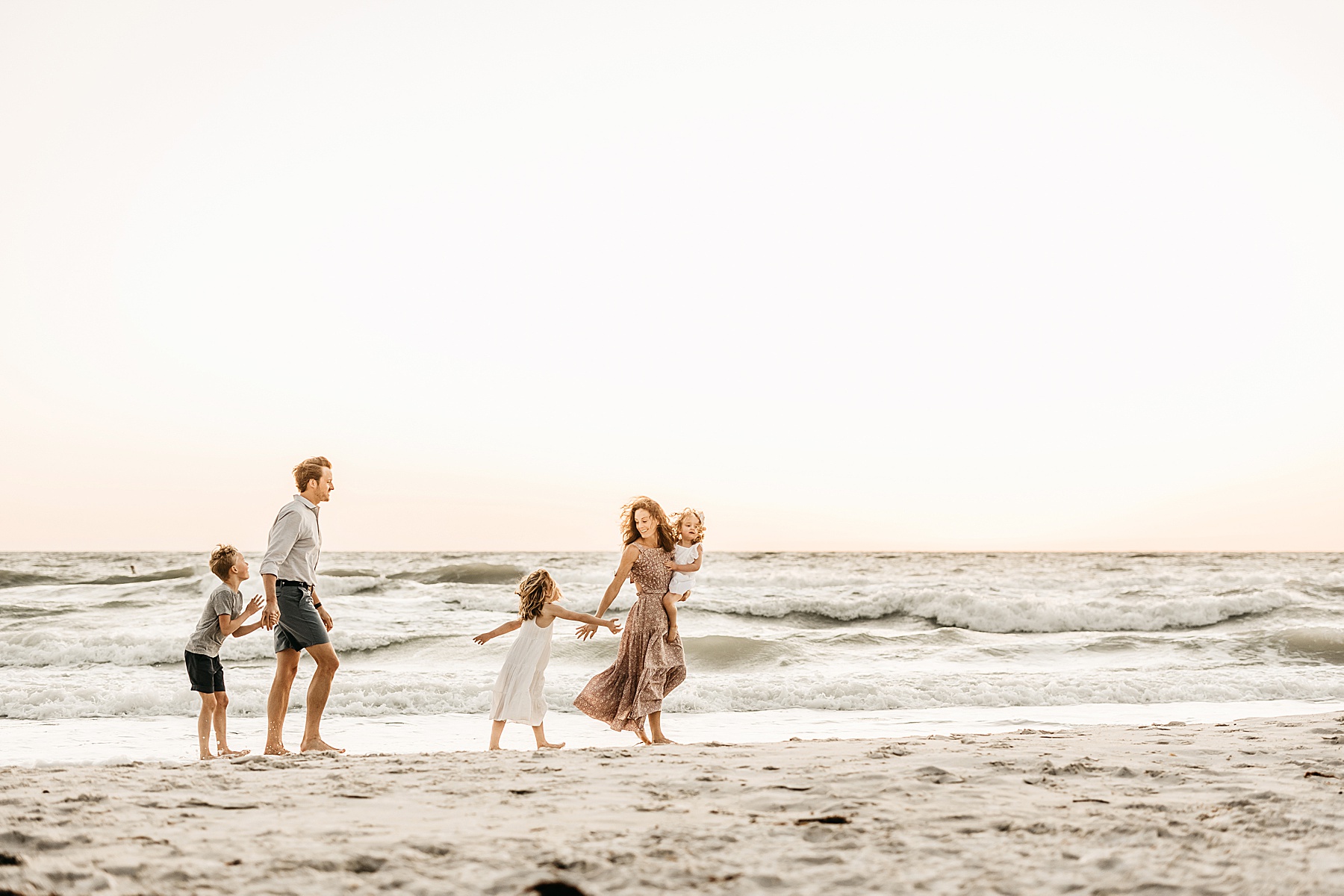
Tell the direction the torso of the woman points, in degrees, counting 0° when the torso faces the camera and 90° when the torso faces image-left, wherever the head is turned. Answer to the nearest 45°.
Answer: approximately 315°

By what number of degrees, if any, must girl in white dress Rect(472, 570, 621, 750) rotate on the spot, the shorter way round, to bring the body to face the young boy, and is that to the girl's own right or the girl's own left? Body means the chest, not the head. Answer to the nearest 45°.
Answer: approximately 135° to the girl's own left

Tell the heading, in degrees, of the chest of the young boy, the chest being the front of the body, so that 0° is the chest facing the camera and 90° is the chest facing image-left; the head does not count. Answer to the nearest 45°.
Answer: approximately 270°

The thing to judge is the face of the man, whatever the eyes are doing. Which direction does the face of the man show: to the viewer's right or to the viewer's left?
to the viewer's right

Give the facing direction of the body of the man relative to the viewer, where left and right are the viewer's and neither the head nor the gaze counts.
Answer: facing to the right of the viewer

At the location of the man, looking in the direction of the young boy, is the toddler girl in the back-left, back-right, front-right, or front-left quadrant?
back-right

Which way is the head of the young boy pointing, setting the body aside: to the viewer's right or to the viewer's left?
to the viewer's right

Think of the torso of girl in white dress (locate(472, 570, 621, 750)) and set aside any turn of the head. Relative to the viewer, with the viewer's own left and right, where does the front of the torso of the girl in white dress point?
facing away from the viewer and to the right of the viewer

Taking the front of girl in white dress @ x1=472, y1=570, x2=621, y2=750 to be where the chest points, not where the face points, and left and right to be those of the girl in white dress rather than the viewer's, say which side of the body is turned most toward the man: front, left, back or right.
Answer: back

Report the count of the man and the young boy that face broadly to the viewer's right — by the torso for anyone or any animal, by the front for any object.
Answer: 2

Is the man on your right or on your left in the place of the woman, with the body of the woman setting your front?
on your right

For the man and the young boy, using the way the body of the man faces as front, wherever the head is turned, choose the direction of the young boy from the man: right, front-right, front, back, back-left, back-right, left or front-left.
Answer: back-left
